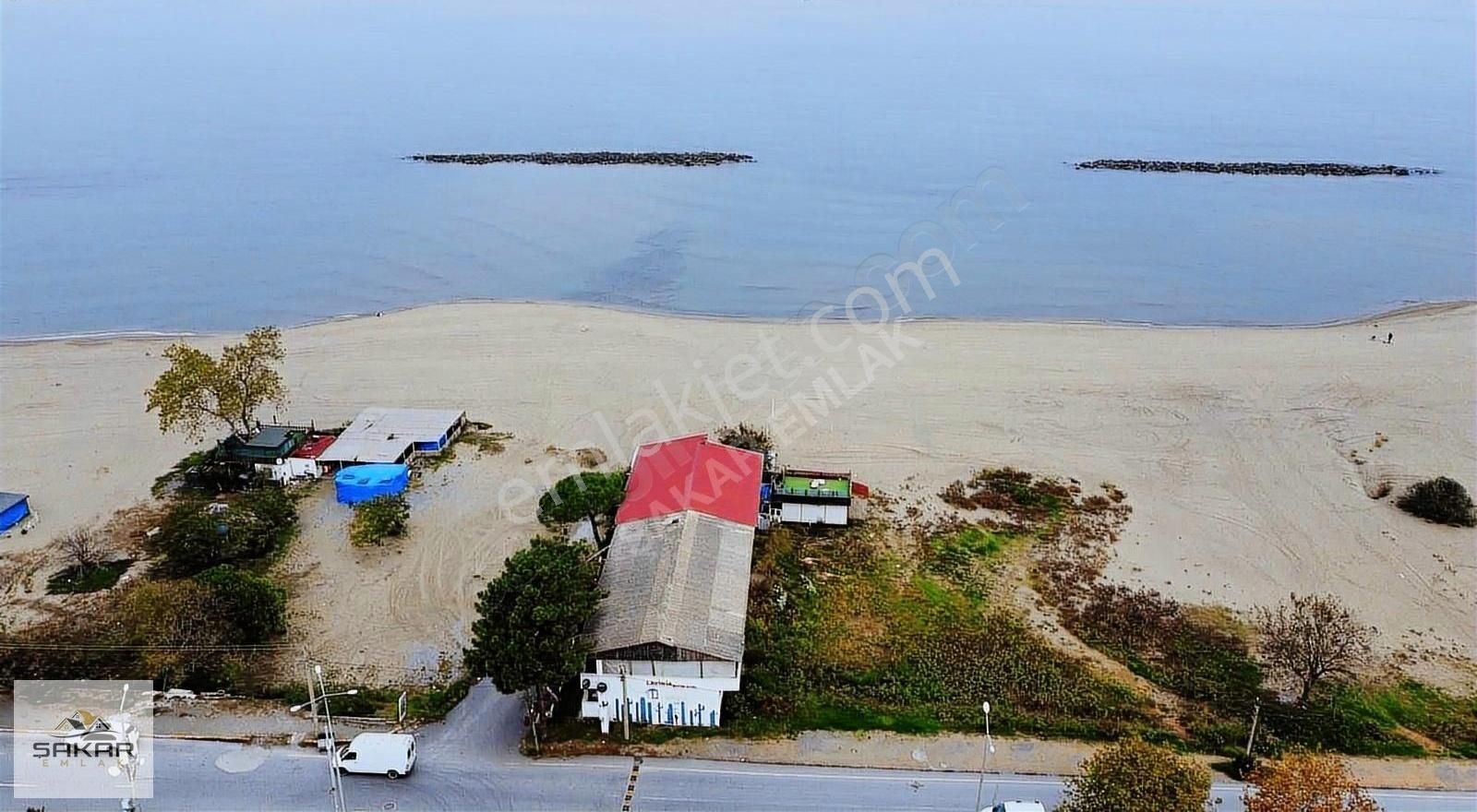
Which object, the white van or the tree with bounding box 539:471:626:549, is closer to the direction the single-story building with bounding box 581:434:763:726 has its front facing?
the white van

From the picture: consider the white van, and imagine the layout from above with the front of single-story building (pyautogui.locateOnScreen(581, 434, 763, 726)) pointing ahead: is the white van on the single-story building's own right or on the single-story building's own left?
on the single-story building's own right

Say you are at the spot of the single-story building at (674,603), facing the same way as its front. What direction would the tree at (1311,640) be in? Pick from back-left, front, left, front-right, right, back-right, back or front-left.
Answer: left

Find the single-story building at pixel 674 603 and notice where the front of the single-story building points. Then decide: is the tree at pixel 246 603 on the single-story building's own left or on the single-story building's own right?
on the single-story building's own right

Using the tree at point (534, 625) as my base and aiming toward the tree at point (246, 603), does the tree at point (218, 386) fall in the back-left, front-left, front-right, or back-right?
front-right

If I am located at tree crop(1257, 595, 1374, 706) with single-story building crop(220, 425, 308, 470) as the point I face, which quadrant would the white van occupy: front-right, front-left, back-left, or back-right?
front-left

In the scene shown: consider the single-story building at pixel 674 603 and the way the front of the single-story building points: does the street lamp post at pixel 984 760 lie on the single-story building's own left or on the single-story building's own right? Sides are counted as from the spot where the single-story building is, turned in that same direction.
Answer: on the single-story building's own left

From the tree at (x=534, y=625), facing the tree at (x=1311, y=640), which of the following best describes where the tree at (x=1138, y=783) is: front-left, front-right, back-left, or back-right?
front-right

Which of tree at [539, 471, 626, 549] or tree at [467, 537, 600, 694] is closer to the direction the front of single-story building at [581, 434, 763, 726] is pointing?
the tree at [467, 537, 600, 694]

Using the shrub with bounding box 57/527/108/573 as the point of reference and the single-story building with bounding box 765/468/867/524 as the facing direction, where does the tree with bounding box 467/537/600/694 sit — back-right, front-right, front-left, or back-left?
front-right

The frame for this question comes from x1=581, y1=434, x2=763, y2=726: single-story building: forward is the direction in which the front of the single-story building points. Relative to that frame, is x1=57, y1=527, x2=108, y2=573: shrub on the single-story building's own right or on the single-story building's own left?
on the single-story building's own right

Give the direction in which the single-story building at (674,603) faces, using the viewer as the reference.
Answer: facing the viewer

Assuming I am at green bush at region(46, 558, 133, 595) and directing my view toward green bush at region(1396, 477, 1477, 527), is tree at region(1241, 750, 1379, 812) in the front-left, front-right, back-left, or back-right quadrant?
front-right

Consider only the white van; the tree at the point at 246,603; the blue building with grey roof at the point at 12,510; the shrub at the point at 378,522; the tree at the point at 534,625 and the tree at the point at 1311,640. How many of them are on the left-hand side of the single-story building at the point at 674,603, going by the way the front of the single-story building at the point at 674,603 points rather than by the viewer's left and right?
1
